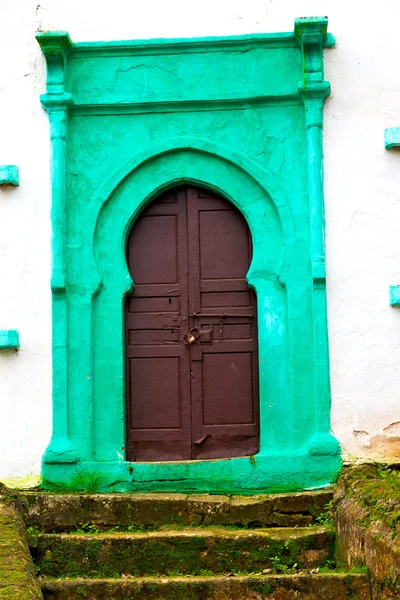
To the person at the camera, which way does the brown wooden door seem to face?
facing the viewer
